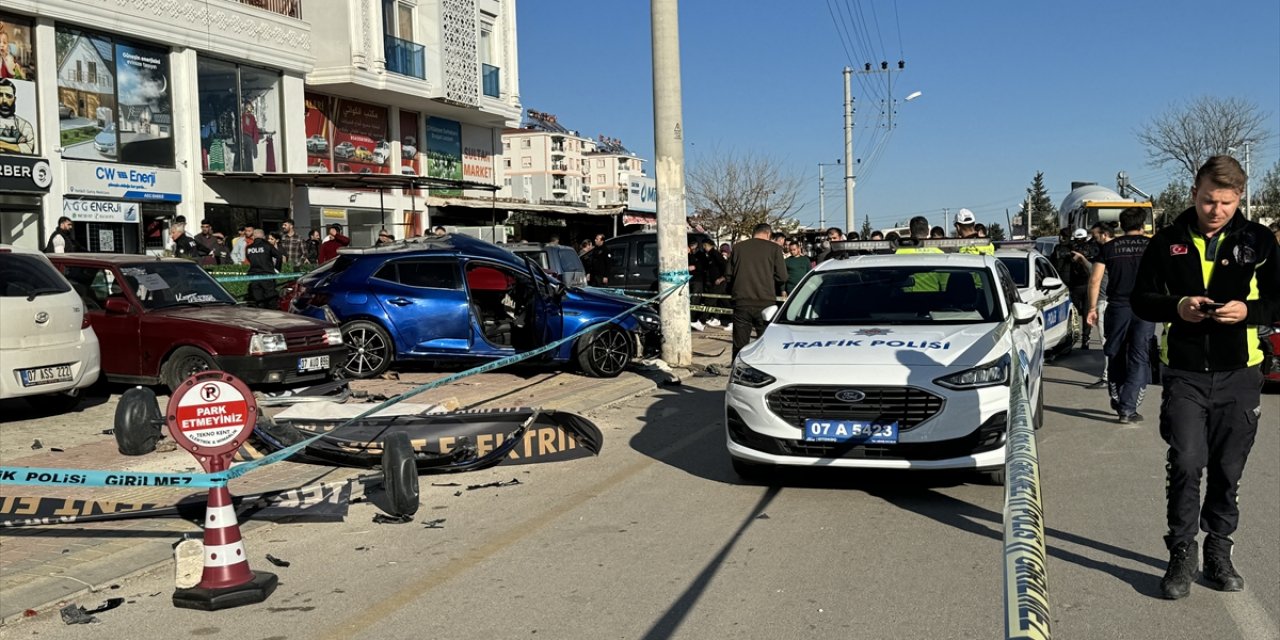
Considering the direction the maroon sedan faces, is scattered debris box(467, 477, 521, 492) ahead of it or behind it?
ahead

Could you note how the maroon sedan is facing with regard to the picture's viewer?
facing the viewer and to the right of the viewer

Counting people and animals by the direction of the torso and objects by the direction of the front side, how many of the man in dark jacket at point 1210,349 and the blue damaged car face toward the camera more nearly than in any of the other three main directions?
1

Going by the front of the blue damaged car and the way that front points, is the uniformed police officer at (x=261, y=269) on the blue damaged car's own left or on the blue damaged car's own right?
on the blue damaged car's own left

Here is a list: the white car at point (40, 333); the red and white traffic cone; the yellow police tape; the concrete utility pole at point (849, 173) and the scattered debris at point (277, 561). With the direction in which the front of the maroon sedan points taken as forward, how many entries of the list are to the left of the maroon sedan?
1

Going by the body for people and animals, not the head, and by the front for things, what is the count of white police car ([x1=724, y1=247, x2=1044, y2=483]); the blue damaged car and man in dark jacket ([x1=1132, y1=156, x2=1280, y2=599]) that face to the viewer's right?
1

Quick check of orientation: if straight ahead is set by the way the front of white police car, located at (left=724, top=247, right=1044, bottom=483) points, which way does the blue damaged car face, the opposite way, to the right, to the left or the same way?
to the left

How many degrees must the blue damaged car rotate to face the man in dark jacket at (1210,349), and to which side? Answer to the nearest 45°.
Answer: approximately 90° to its right

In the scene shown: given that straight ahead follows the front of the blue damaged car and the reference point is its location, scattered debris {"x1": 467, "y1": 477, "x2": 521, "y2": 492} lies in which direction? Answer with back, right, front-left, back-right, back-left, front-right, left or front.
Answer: right

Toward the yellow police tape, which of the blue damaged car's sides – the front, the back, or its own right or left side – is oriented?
right

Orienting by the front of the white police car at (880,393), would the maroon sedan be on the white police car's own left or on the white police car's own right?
on the white police car's own right

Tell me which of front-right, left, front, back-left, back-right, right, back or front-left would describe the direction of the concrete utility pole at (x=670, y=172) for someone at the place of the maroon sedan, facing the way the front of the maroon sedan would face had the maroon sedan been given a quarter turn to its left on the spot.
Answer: front-right

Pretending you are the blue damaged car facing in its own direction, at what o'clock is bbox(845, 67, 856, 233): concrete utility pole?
The concrete utility pole is roughly at 10 o'clock from the blue damaged car.

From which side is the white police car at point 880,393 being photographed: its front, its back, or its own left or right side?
front

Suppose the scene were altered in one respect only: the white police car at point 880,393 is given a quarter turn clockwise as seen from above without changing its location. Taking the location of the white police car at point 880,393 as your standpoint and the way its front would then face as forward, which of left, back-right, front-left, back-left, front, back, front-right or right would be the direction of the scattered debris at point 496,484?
front

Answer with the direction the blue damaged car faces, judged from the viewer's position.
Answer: facing to the right of the viewer

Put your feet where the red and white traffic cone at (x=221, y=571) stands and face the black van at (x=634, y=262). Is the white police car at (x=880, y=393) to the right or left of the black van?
right
